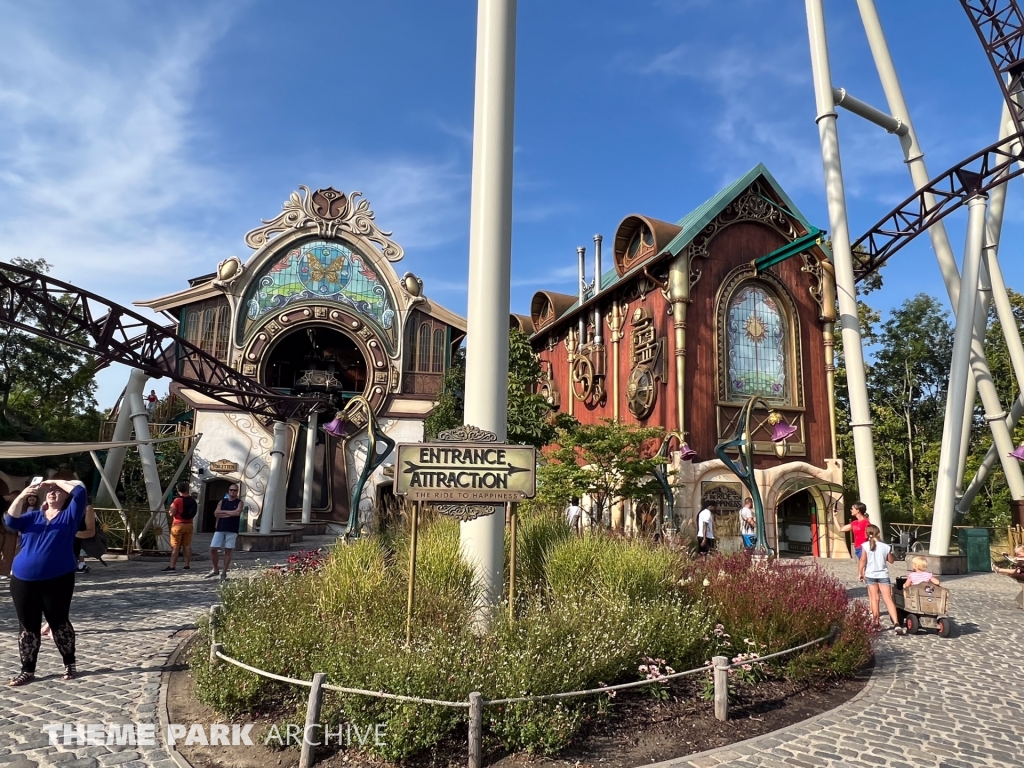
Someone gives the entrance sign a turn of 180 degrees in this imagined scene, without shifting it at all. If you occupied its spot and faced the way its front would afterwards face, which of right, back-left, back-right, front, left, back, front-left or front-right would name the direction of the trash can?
front-right

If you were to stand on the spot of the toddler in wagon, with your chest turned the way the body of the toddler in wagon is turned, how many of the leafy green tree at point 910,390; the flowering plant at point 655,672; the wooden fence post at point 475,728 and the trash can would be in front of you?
2

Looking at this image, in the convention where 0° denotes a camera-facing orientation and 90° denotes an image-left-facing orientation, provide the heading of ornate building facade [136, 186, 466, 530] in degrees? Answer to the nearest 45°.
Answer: approximately 0°

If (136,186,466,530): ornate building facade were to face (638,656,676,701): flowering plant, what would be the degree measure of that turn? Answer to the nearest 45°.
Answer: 0° — it already faces it

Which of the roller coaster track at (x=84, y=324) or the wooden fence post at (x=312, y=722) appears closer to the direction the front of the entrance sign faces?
the wooden fence post

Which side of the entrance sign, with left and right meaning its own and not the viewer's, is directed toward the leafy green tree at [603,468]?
back

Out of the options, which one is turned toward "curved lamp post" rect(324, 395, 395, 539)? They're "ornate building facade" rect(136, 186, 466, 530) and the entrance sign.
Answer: the ornate building facade

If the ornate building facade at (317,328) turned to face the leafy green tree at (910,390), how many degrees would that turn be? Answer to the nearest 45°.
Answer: approximately 90° to its left

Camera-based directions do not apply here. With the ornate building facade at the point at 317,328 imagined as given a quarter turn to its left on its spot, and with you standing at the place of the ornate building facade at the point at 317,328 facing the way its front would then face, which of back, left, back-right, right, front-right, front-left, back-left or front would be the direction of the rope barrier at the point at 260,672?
right

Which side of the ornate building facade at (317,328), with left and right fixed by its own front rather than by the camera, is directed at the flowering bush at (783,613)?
front

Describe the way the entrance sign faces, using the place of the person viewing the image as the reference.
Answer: facing the viewer

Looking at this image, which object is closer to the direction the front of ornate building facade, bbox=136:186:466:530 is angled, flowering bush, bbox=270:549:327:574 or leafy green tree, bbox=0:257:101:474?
the flowering bush

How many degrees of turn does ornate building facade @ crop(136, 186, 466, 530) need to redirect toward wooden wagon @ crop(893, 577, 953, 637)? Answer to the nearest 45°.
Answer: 0° — it already faces it
